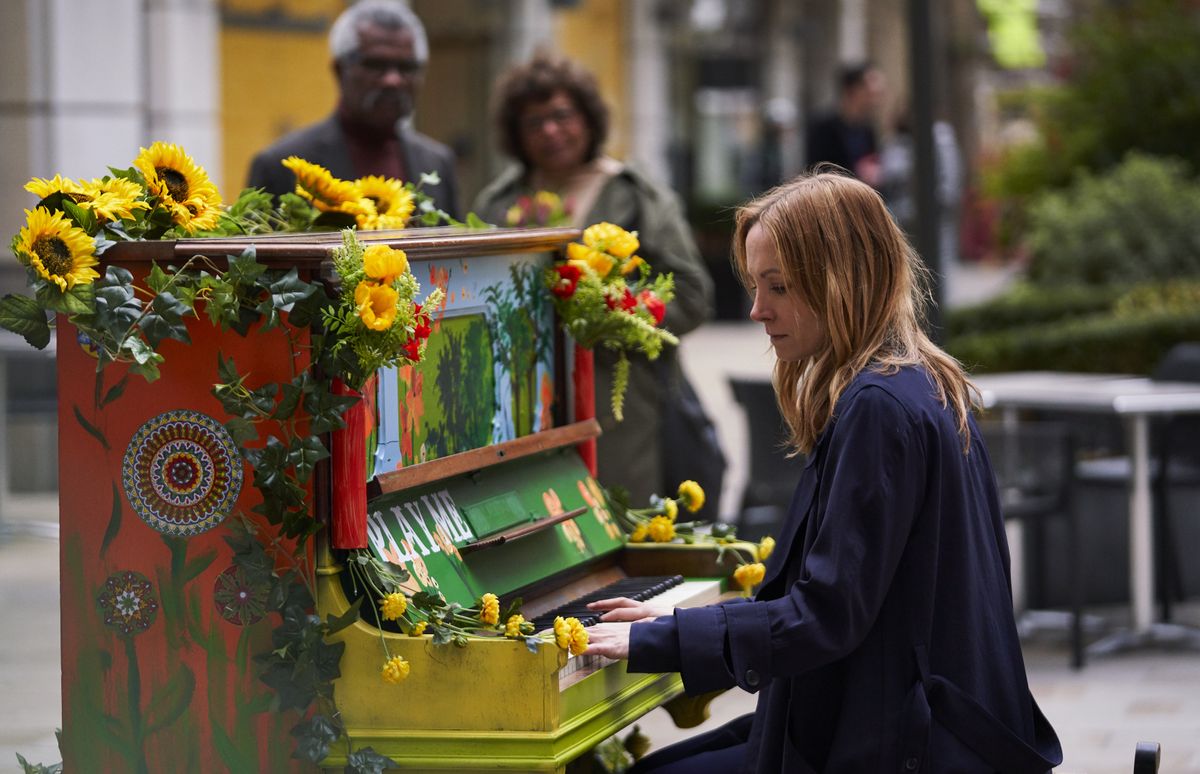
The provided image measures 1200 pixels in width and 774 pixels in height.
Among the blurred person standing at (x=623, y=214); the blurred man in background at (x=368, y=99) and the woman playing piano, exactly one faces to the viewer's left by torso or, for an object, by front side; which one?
the woman playing piano

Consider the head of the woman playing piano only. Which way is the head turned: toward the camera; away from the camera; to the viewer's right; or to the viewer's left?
to the viewer's left

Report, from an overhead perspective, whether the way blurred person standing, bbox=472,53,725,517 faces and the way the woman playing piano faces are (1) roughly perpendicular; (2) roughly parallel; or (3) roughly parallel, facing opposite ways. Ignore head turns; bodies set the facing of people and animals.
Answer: roughly perpendicular

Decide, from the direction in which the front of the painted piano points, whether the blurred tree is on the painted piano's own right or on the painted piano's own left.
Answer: on the painted piano's own left

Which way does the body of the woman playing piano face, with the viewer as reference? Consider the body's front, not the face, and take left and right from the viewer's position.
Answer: facing to the left of the viewer

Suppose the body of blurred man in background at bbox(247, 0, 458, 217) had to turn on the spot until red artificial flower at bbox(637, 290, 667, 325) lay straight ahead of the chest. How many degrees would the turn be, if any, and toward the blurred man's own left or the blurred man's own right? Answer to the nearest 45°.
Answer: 0° — they already face it
